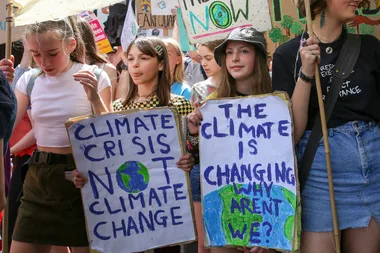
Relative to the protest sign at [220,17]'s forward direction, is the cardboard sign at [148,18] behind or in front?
behind

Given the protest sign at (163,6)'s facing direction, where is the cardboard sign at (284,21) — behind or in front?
in front

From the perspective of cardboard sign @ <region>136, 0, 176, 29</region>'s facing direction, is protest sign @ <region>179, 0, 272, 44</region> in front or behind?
in front

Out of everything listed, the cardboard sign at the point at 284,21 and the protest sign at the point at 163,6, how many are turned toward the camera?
2

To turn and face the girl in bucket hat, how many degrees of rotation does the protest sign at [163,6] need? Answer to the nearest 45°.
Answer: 0° — it already faces them

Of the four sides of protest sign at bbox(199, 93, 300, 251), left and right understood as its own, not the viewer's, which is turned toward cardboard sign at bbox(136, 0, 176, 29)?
back

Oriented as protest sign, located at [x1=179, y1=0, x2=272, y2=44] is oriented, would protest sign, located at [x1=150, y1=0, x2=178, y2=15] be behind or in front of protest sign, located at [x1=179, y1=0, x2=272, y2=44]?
behind

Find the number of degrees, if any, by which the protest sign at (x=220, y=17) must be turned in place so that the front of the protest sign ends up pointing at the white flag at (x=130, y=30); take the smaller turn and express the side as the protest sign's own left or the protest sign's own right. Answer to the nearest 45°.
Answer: approximately 135° to the protest sign's own right

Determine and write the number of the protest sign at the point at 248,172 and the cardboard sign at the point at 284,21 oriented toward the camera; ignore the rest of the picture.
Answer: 2
